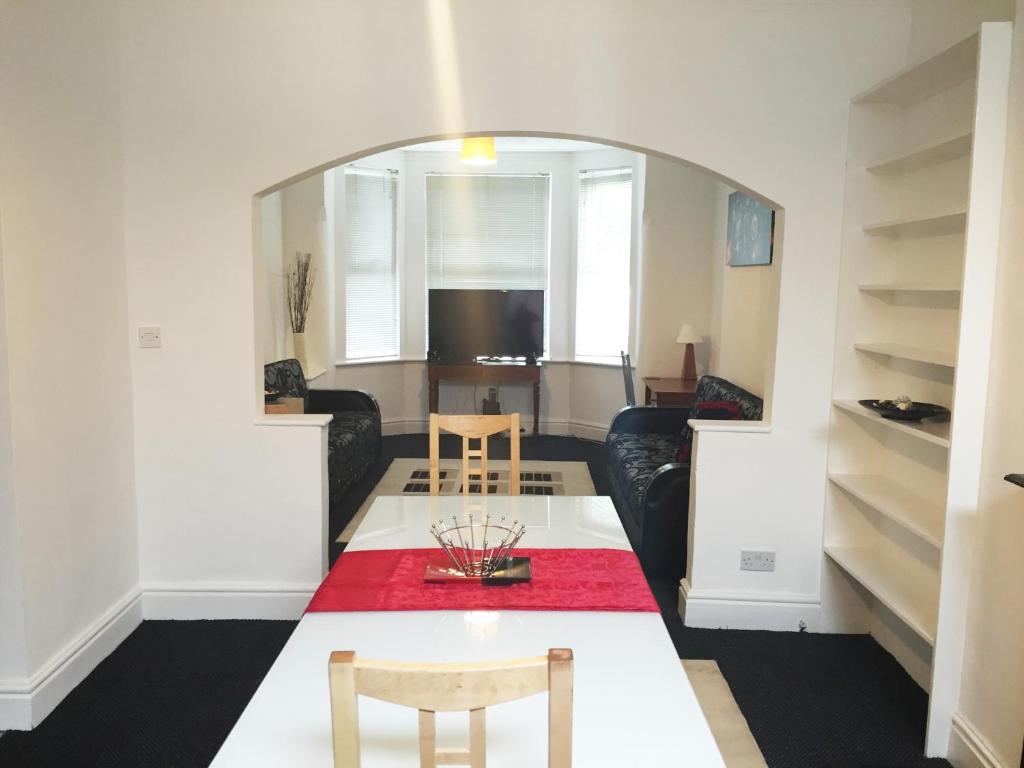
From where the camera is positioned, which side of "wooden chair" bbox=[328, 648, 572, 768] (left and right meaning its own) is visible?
back

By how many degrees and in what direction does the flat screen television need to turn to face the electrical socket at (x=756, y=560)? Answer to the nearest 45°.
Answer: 0° — it already faces it

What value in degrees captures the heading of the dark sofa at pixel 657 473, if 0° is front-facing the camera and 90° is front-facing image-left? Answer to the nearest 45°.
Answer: approximately 90°

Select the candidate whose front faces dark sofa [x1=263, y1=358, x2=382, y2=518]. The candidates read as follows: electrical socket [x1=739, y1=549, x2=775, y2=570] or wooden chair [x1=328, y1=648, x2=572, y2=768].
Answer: the wooden chair

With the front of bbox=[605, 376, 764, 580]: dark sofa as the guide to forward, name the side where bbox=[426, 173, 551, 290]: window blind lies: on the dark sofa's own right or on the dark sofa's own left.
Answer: on the dark sofa's own right

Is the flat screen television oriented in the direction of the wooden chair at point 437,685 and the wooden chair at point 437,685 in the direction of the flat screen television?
yes

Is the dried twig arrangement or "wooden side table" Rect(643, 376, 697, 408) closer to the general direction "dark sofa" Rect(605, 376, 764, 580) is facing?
the dried twig arrangement

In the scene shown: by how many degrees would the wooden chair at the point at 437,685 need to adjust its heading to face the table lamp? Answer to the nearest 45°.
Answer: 0° — it already faces it

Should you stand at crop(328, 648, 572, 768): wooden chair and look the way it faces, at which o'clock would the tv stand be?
The tv stand is roughly at 12 o'clock from the wooden chair.

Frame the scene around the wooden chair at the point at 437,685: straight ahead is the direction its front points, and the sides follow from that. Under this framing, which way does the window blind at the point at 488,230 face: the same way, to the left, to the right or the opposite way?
the opposite way
